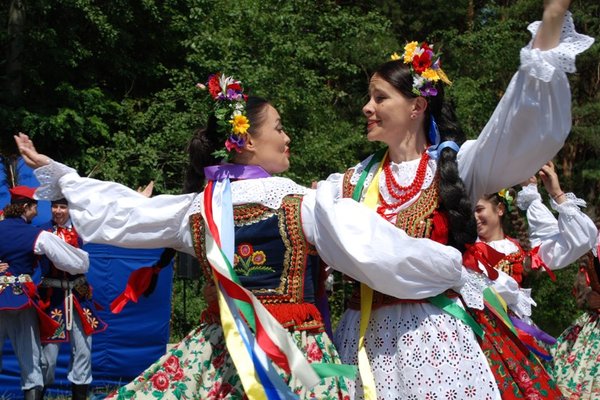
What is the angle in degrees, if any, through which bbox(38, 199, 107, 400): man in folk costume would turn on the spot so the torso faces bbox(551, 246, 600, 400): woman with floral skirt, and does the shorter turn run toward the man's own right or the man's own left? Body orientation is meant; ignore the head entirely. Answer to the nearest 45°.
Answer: approximately 45° to the man's own left

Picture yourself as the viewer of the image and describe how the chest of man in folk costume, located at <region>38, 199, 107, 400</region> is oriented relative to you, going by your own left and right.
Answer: facing the viewer

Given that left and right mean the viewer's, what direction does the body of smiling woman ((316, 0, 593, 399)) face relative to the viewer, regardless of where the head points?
facing the viewer and to the left of the viewer

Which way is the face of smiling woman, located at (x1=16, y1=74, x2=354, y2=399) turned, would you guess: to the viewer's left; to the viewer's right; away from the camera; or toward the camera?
to the viewer's right

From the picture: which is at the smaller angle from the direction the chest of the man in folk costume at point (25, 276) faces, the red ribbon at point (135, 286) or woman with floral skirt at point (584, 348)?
the woman with floral skirt

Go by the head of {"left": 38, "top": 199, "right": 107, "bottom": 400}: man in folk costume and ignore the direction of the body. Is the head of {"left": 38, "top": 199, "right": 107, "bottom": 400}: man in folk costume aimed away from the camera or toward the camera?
toward the camera

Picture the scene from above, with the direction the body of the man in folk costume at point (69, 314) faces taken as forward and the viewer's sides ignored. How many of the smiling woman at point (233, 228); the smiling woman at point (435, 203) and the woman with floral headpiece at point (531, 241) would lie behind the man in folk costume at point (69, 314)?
0

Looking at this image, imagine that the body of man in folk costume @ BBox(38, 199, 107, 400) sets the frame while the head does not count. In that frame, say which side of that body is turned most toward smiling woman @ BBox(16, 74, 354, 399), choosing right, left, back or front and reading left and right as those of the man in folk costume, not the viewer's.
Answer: front

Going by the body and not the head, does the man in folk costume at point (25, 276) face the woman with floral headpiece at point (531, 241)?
no

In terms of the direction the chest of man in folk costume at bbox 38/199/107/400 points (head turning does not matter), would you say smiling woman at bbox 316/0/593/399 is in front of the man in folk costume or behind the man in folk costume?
in front

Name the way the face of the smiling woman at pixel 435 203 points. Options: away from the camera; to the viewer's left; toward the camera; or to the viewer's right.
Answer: to the viewer's left
